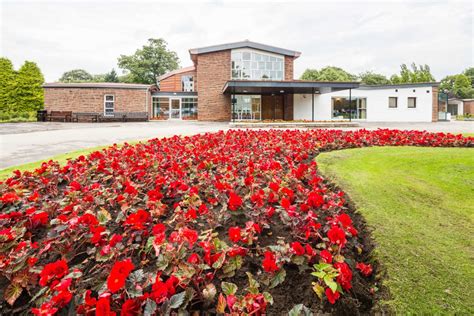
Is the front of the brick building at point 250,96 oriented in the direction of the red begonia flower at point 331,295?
yes

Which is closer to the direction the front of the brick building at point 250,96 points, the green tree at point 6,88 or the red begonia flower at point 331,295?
the red begonia flower

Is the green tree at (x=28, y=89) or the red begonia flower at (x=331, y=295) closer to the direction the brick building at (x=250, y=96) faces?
the red begonia flower

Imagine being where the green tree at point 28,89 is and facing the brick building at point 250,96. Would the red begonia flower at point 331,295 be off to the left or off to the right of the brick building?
right

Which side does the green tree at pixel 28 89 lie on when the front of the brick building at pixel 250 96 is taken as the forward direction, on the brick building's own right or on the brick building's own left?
on the brick building's own right

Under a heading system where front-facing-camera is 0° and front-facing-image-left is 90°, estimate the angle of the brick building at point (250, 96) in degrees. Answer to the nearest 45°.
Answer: approximately 0°
